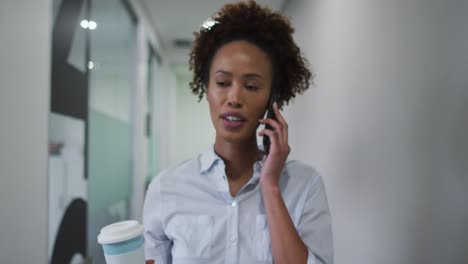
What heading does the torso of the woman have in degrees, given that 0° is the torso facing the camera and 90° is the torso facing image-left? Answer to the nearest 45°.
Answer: approximately 0°

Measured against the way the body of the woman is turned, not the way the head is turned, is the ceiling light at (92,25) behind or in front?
behind

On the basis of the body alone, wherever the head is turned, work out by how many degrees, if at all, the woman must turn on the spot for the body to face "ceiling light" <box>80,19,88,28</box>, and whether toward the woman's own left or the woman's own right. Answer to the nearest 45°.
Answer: approximately 135° to the woman's own right
